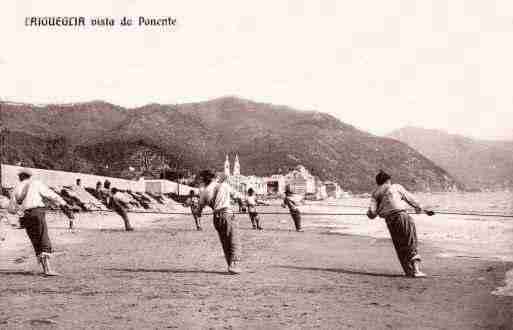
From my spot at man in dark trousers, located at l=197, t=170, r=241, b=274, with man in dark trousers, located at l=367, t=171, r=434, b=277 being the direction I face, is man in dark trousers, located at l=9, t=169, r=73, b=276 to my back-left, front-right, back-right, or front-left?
back-right

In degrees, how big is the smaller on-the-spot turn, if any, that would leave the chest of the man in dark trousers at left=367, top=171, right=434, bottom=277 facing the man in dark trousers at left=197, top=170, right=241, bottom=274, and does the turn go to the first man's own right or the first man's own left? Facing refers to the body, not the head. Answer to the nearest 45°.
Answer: approximately 135° to the first man's own left

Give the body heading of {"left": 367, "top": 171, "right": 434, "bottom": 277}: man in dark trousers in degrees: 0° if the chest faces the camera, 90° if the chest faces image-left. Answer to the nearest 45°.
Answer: approximately 225°

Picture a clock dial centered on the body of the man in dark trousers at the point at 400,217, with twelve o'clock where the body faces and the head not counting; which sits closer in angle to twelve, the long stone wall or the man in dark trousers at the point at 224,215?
the long stone wall

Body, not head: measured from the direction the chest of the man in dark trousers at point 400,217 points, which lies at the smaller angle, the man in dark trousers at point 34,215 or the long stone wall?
the long stone wall

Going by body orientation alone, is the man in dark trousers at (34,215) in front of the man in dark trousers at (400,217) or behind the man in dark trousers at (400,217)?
behind

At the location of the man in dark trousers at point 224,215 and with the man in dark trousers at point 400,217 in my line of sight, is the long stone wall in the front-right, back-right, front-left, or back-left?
back-left

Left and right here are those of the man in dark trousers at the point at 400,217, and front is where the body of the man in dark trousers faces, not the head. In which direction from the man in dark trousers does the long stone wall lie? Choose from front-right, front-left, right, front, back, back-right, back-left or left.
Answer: left
